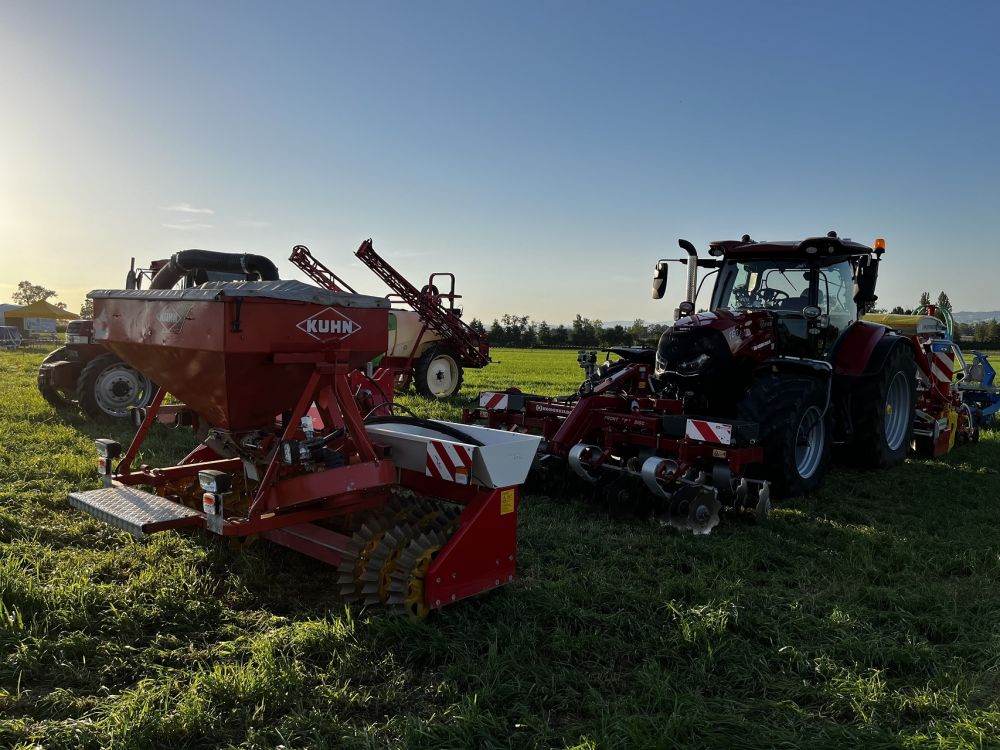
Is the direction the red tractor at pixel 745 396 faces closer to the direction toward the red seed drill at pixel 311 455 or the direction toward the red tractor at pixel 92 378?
the red seed drill

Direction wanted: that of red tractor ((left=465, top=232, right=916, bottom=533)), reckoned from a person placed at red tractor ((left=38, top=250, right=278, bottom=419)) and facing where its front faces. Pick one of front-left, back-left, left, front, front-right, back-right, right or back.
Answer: left

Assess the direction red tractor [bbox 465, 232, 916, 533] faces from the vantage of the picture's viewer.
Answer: facing the viewer and to the left of the viewer

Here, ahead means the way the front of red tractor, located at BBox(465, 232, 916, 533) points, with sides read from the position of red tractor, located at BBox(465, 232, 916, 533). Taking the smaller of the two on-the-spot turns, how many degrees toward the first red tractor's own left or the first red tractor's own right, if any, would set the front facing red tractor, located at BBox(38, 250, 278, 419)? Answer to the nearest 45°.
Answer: approximately 45° to the first red tractor's own right

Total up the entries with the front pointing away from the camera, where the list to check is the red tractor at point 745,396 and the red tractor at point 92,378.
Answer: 0

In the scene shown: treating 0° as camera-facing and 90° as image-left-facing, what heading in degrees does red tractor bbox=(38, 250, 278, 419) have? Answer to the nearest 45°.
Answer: approximately 45°

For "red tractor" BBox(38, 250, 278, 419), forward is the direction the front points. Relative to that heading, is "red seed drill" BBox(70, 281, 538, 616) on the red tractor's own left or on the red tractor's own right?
on the red tractor's own left

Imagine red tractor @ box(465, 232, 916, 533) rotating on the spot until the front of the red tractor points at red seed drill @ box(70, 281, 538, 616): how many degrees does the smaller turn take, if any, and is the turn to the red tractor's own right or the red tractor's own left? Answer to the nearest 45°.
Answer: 0° — it already faces it
